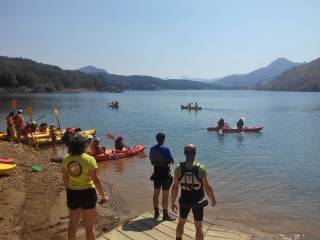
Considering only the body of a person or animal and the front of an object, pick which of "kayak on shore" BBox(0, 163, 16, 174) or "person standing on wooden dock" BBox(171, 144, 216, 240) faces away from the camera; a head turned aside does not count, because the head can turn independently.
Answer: the person standing on wooden dock

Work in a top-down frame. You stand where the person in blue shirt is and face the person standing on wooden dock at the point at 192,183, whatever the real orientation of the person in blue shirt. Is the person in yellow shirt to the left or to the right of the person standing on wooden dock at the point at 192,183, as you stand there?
right

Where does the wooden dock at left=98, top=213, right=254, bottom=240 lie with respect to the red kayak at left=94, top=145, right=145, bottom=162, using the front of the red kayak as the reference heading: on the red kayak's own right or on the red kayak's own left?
on the red kayak's own right

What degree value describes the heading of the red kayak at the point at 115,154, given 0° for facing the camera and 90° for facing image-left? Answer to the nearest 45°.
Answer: approximately 225°

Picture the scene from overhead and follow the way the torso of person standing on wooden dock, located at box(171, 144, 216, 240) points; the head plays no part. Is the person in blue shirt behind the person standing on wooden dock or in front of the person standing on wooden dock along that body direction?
in front

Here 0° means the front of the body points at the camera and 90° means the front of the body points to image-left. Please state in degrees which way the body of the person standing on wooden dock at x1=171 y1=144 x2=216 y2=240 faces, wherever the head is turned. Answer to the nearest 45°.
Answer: approximately 180°

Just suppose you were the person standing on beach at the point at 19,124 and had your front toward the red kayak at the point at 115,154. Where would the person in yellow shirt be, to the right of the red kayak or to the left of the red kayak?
right

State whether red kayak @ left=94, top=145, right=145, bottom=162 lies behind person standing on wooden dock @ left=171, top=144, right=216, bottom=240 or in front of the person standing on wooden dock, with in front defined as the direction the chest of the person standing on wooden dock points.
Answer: in front

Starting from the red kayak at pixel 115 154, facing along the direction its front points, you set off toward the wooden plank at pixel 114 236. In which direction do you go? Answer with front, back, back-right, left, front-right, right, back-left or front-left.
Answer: back-right
